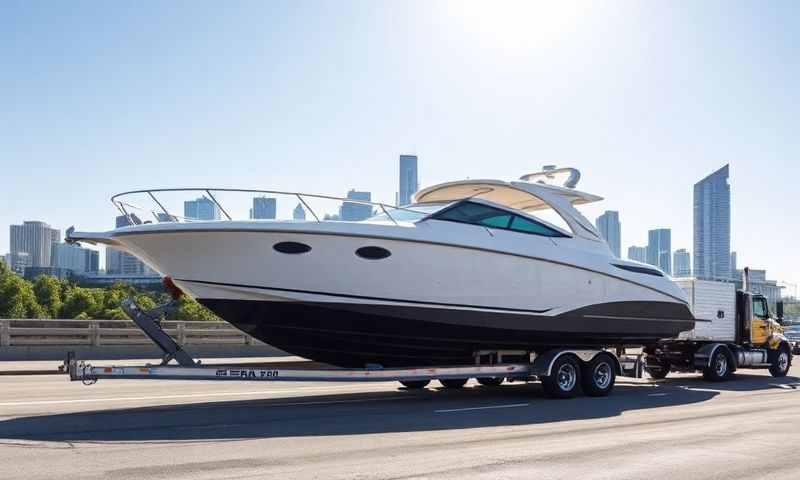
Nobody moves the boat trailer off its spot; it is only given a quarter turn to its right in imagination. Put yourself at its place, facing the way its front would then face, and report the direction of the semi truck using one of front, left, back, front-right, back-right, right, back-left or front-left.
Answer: front-right
